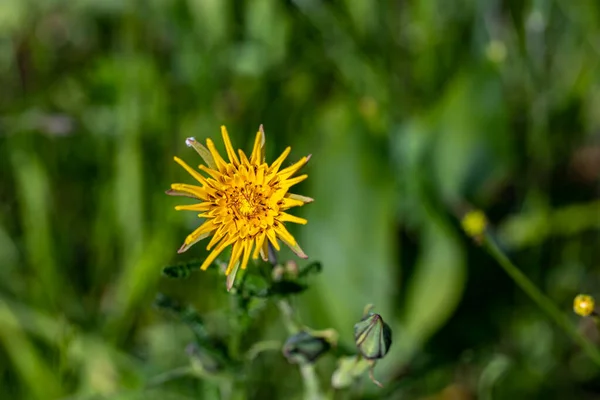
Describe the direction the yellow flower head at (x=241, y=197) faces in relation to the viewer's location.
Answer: facing the viewer
